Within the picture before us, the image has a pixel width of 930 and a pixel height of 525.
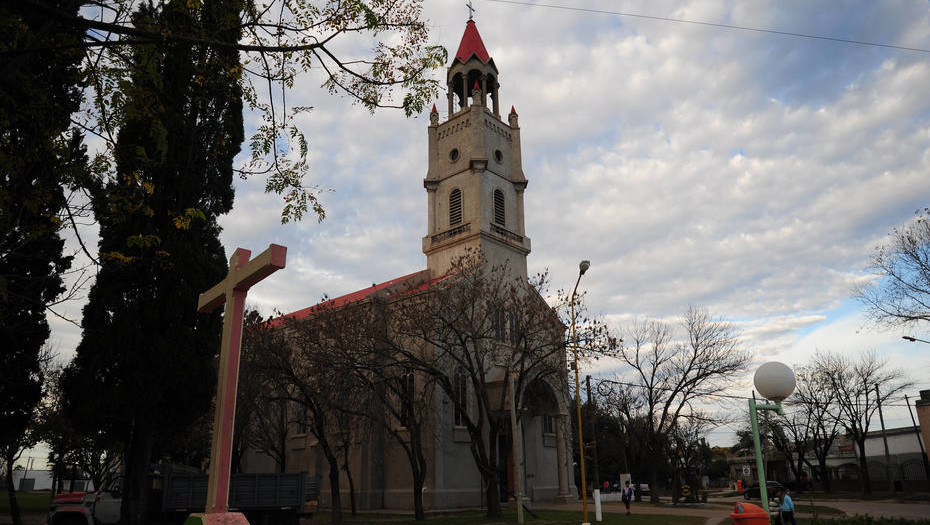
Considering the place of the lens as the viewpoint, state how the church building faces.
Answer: facing the viewer and to the right of the viewer

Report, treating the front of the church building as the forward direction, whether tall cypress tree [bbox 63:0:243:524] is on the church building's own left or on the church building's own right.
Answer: on the church building's own right
